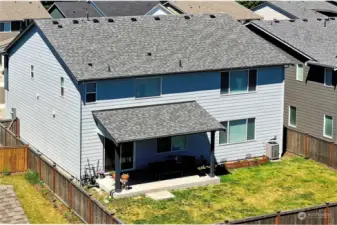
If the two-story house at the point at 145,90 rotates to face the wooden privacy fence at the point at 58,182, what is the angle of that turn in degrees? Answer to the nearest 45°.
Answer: approximately 90° to its left

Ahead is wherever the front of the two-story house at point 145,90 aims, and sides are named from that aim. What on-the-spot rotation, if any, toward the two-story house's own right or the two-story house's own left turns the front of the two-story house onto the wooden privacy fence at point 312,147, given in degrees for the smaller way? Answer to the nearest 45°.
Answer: approximately 135° to the two-story house's own right

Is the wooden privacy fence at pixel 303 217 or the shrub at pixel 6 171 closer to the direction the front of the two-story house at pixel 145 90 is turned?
the shrub

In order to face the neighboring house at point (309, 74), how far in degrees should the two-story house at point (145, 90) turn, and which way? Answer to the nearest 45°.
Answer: approximately 90° to its right

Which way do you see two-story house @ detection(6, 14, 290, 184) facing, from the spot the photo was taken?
facing away from the viewer and to the left of the viewer

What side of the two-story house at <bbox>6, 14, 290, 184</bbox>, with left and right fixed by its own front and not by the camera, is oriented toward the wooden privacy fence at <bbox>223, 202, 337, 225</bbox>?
back
